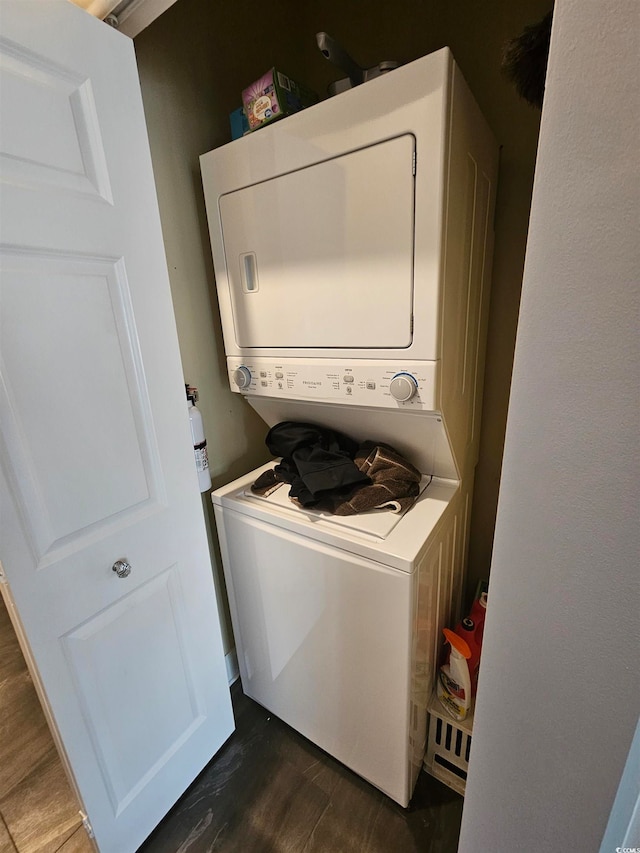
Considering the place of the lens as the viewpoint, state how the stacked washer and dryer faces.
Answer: facing the viewer and to the left of the viewer
